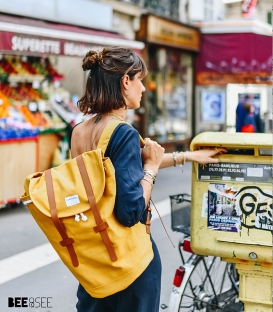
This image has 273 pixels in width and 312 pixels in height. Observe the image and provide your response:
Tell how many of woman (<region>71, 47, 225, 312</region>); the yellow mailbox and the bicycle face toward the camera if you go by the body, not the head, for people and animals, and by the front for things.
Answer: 1

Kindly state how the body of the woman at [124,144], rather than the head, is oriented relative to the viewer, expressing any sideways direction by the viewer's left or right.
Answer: facing away from the viewer and to the right of the viewer

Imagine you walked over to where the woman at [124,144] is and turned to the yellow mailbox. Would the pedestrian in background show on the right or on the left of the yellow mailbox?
left

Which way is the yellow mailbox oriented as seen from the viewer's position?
toward the camera

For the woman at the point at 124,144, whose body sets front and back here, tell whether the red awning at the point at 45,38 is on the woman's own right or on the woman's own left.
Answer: on the woman's own left

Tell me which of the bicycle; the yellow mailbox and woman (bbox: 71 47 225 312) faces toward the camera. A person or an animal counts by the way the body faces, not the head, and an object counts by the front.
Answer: the yellow mailbox

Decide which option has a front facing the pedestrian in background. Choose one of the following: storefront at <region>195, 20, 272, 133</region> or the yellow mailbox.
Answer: the storefront

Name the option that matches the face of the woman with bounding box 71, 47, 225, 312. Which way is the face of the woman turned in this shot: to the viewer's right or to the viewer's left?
to the viewer's right

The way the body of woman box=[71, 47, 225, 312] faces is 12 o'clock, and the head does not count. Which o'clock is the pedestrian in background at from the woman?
The pedestrian in background is roughly at 11 o'clock from the woman.
